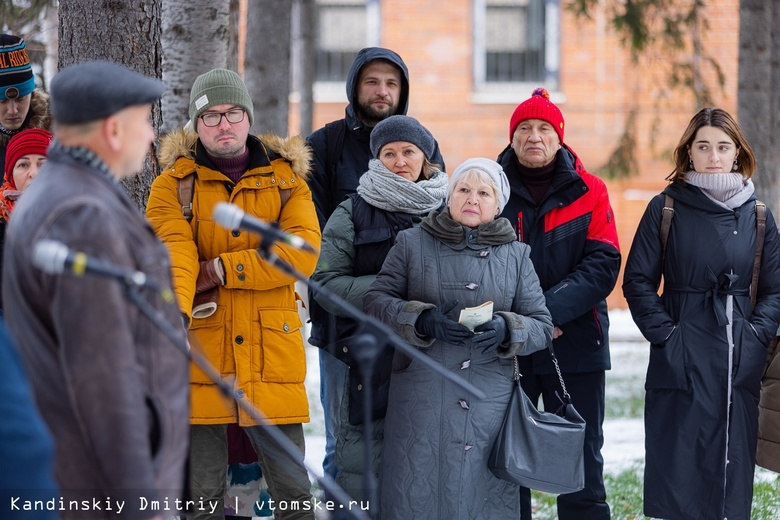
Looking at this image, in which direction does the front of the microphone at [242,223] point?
to the viewer's left

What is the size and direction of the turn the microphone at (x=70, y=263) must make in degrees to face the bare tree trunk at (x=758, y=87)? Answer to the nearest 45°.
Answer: approximately 135° to its right

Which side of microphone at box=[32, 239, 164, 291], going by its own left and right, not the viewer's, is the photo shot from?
left

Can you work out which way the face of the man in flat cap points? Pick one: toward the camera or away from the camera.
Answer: away from the camera

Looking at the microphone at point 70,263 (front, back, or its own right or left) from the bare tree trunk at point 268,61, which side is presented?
right

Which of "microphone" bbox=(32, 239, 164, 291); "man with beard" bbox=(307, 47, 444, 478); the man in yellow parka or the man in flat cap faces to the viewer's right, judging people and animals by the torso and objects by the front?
the man in flat cap

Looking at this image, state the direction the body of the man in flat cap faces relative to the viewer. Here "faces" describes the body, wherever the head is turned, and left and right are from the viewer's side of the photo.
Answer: facing to the right of the viewer

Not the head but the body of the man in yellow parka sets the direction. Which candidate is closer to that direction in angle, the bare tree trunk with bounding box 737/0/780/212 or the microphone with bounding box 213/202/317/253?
the microphone
